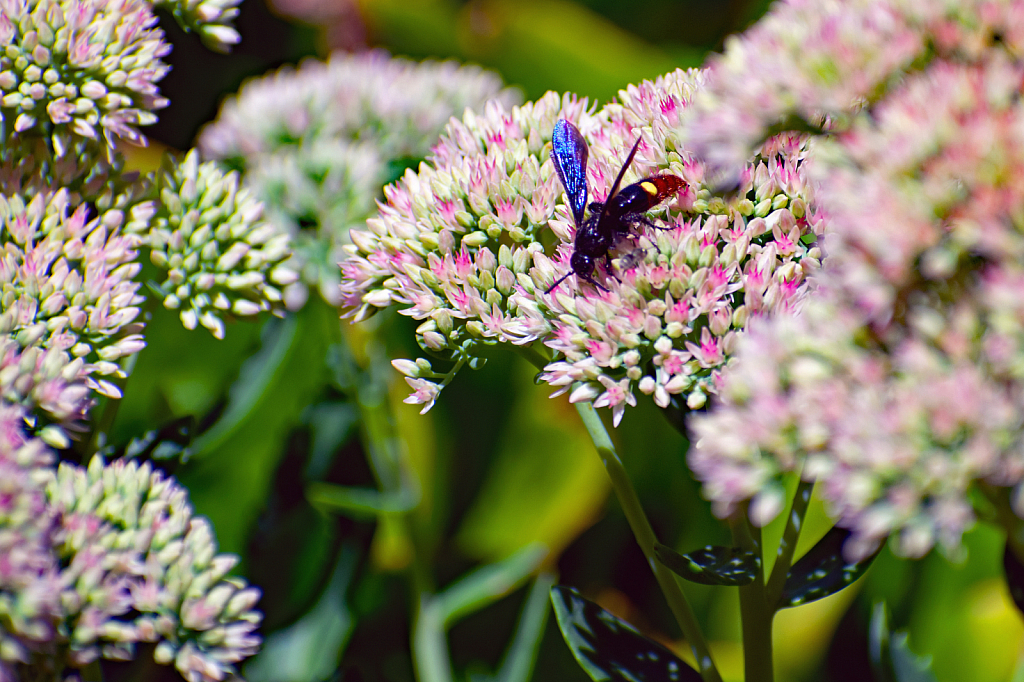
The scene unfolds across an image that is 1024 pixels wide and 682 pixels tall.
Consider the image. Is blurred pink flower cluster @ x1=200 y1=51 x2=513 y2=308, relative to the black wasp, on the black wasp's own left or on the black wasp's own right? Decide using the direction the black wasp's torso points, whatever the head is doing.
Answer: on the black wasp's own right

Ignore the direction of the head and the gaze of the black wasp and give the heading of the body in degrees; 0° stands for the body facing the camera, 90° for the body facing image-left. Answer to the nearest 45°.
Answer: approximately 45°
